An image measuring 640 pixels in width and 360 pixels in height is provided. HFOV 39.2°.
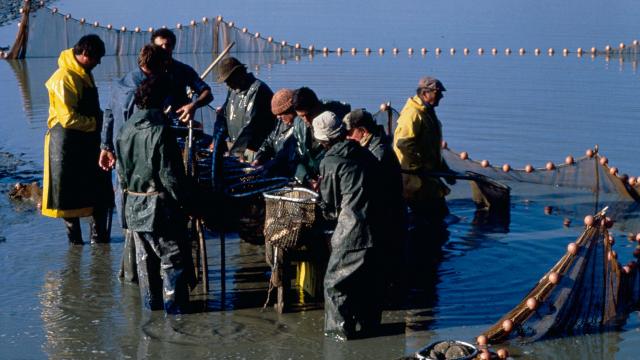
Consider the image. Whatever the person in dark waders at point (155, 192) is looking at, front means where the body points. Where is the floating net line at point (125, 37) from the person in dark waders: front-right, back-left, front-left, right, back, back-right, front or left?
front-left

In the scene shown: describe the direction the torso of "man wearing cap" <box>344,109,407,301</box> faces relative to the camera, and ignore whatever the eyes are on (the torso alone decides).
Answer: to the viewer's left

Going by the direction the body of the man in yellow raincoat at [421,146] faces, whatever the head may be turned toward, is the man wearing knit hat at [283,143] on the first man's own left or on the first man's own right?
on the first man's own right

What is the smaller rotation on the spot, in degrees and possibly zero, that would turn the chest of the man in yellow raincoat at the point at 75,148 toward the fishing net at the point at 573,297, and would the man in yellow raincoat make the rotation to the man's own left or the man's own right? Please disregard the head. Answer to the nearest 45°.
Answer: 0° — they already face it

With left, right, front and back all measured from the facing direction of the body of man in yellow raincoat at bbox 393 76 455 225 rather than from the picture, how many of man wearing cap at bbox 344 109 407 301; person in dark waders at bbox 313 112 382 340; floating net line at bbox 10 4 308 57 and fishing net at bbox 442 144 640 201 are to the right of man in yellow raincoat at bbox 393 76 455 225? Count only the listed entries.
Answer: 2

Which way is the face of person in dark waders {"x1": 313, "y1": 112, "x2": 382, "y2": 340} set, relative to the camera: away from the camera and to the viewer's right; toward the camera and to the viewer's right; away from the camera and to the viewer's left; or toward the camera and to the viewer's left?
away from the camera and to the viewer's left

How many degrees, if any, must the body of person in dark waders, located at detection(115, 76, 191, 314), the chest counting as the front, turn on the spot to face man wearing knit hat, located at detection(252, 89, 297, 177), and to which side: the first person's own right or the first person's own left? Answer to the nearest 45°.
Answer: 0° — they already face them

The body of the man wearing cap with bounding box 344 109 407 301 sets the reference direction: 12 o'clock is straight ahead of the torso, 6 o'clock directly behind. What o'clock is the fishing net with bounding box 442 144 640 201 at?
The fishing net is roughly at 4 o'clock from the man wearing cap.
